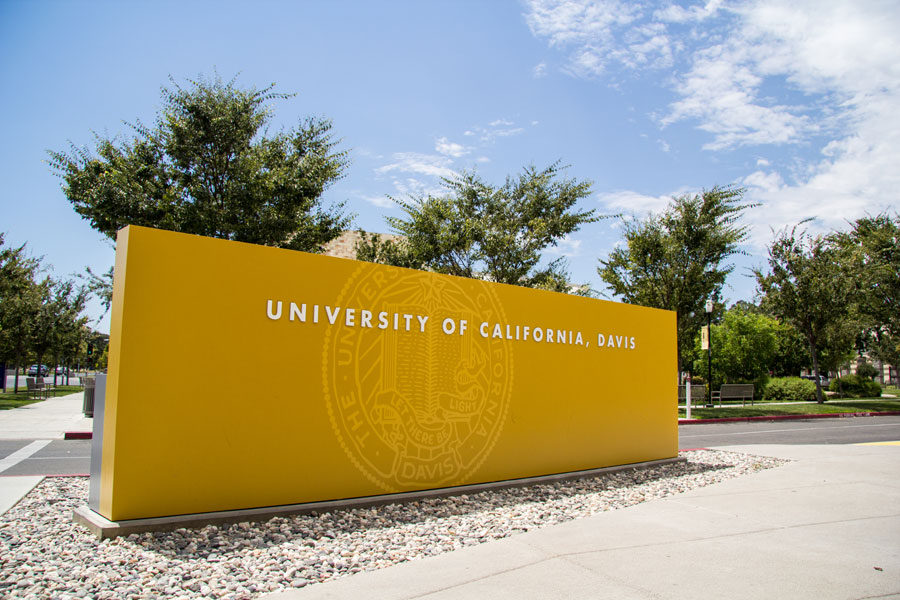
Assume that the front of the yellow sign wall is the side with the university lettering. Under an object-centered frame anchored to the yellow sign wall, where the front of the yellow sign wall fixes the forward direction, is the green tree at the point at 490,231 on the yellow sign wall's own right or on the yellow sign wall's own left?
on the yellow sign wall's own left

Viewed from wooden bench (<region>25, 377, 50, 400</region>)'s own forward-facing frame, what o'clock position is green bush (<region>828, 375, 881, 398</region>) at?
The green bush is roughly at 11 o'clock from the wooden bench.

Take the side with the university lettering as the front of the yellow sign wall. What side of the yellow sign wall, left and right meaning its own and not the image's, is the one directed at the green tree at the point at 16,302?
back

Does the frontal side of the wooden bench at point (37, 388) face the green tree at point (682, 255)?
yes

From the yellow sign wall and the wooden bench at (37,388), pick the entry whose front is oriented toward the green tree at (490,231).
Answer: the wooden bench

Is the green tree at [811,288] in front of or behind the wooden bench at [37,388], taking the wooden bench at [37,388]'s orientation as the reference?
in front

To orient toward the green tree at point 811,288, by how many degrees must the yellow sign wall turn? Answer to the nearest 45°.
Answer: approximately 90° to its left

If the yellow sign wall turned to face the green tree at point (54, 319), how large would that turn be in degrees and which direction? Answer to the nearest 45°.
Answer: approximately 180°

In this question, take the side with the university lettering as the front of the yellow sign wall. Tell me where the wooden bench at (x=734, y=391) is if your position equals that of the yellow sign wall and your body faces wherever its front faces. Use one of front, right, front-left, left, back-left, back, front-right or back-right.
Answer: left

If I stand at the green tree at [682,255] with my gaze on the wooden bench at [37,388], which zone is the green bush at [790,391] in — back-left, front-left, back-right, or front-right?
back-right

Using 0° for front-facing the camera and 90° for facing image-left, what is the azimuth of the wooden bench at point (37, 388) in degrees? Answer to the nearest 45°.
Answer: approximately 315°

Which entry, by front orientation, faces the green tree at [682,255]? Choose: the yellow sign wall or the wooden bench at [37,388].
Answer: the wooden bench

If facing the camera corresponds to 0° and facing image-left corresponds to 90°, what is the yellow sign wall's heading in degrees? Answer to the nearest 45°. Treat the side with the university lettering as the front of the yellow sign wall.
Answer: approximately 315°

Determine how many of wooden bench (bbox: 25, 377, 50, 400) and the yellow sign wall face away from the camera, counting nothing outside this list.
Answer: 0

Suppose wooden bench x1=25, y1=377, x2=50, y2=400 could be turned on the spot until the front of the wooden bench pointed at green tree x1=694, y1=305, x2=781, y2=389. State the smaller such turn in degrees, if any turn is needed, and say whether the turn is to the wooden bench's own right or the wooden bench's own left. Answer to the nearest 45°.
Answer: approximately 45° to the wooden bench's own left

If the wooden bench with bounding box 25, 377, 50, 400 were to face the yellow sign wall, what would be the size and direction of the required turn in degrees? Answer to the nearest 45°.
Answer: approximately 45° to its right
